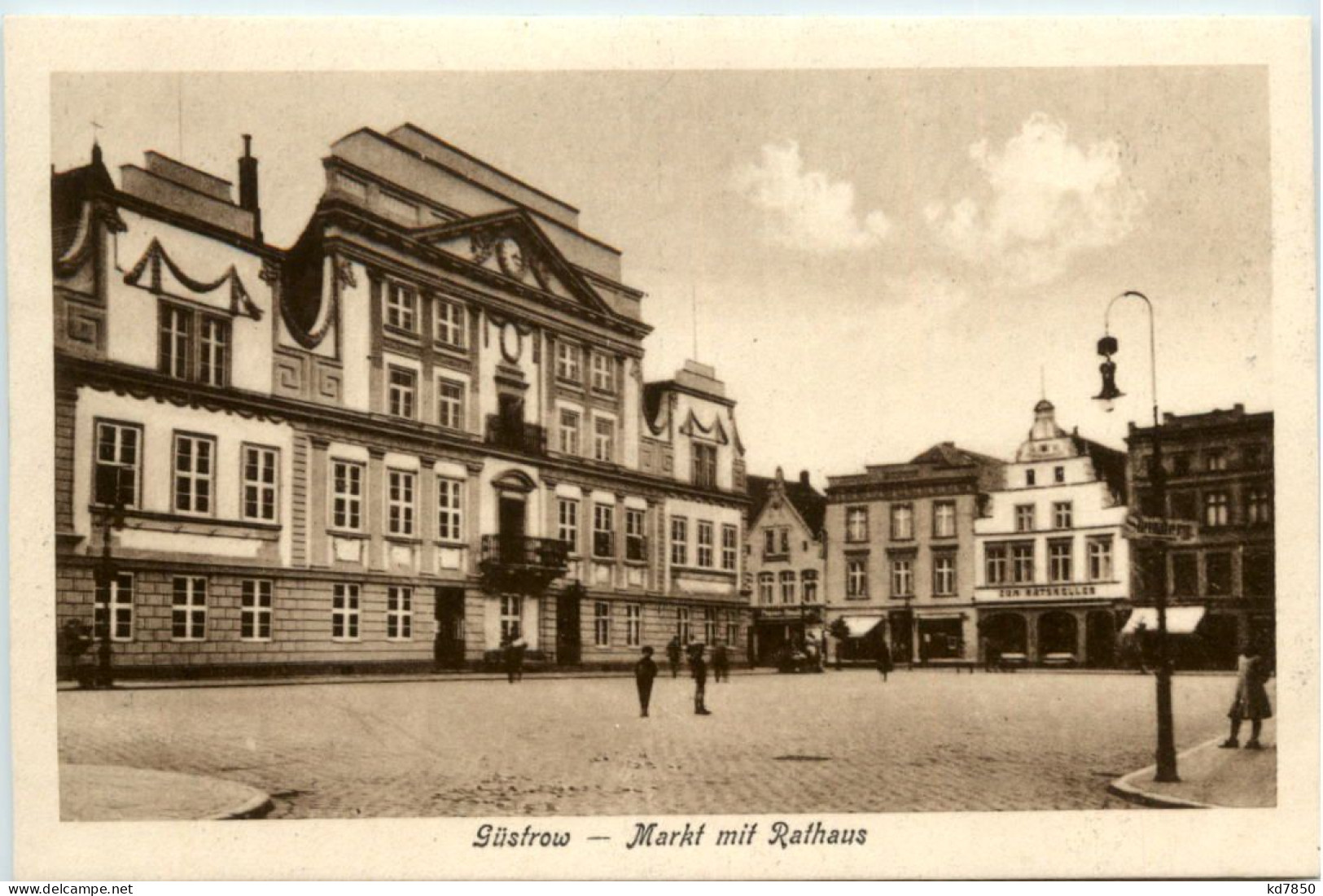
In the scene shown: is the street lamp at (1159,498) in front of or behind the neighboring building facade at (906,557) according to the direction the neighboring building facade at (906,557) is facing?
in front

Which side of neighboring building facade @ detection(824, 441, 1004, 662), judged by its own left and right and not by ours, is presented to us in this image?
front

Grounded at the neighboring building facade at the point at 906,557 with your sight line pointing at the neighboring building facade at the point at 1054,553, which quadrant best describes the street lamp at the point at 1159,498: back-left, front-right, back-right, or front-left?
front-right
